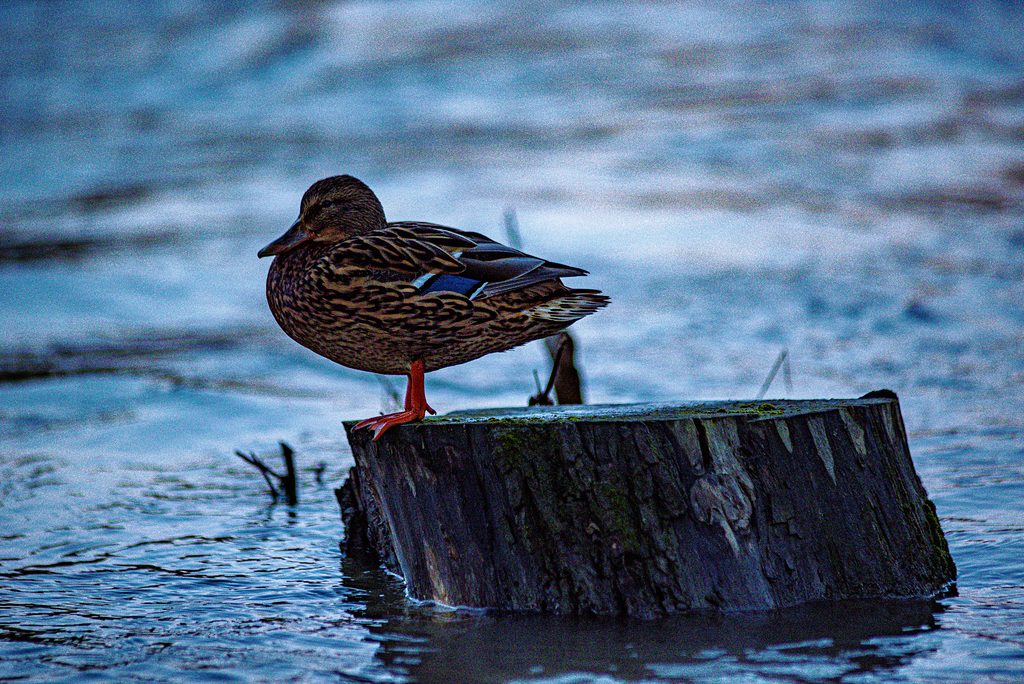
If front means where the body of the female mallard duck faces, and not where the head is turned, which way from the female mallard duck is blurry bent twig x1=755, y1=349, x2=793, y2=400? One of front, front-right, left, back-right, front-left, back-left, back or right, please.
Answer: back-right

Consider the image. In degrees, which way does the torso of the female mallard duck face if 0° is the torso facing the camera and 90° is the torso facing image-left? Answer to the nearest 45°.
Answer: approximately 90°
